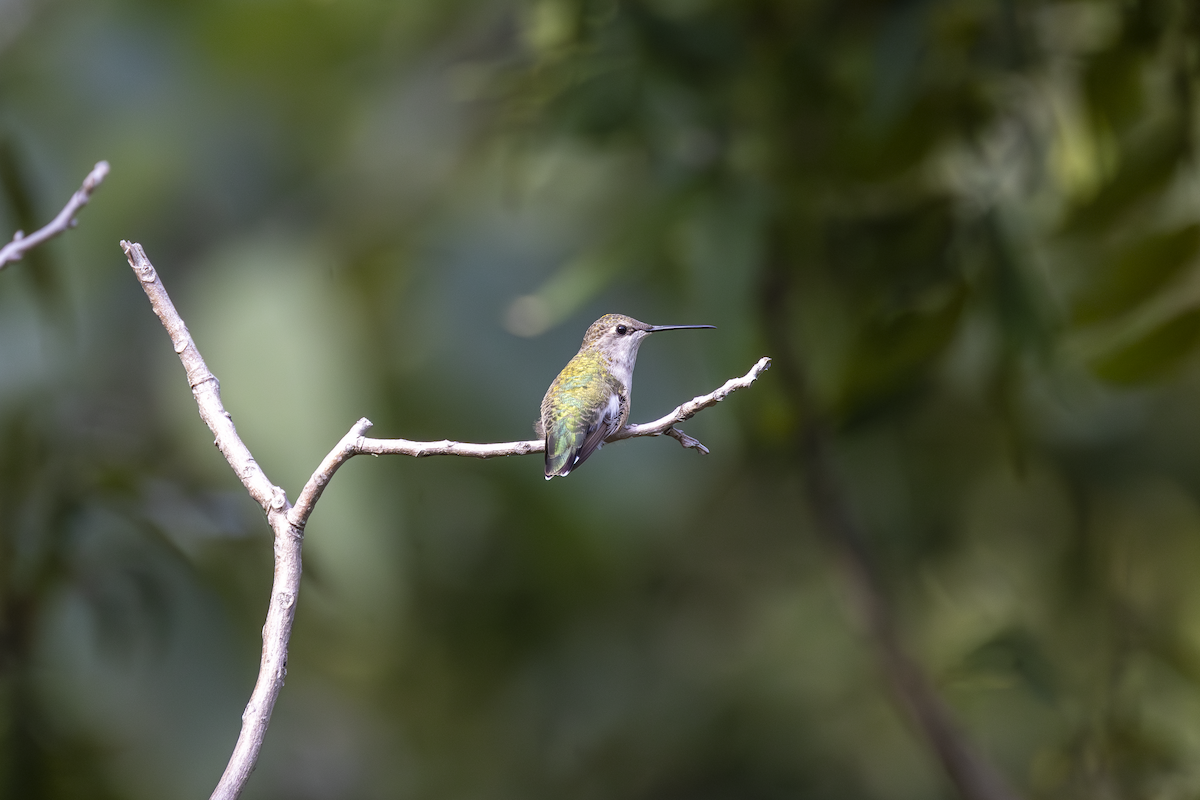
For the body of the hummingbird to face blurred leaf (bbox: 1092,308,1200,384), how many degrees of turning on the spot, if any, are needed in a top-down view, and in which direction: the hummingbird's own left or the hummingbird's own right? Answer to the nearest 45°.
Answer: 0° — it already faces it

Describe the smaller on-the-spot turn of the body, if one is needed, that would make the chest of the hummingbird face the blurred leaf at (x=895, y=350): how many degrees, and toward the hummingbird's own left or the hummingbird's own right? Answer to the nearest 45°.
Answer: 0° — it already faces it

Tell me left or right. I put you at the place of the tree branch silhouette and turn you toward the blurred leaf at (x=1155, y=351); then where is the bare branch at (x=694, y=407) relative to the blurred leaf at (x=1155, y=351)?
right

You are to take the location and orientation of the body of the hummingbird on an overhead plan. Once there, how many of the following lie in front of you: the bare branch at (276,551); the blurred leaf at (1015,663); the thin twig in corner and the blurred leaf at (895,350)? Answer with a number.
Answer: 2

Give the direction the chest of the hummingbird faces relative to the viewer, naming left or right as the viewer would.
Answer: facing away from the viewer and to the right of the viewer

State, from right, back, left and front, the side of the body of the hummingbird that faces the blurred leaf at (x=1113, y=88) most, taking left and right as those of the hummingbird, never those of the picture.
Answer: front

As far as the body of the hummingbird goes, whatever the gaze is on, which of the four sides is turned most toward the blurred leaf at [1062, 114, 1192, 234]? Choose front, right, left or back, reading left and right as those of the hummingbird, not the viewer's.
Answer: front

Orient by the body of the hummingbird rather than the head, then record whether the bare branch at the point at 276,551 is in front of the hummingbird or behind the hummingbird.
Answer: behind

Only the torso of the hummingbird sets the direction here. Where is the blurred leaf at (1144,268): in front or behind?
in front

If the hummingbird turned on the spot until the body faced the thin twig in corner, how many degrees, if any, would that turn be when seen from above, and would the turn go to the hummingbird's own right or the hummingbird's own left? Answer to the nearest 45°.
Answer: approximately 180°
